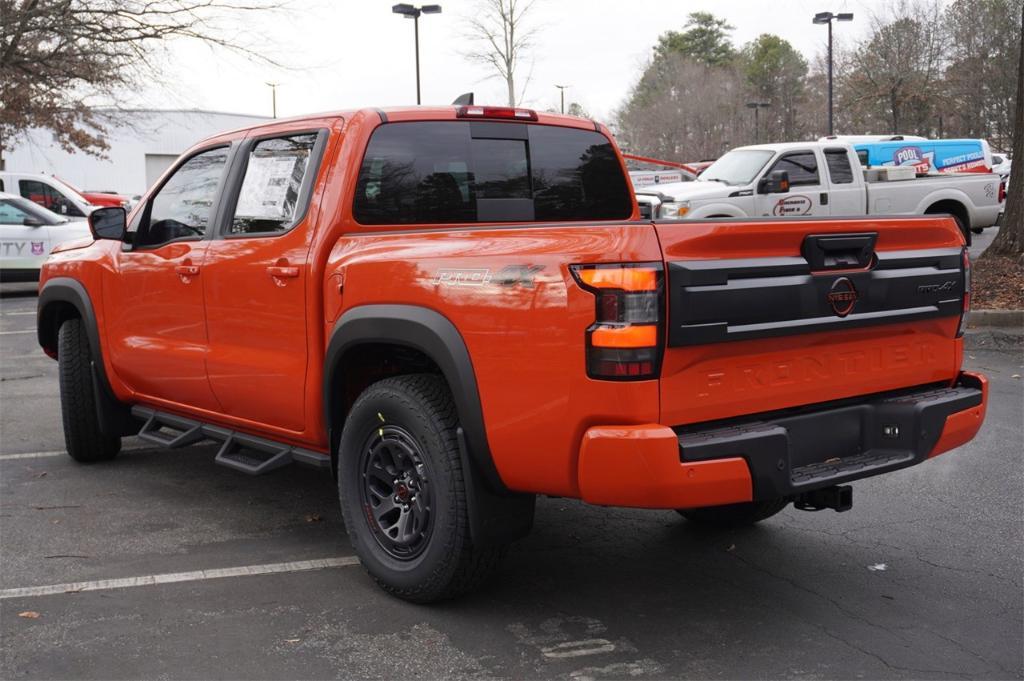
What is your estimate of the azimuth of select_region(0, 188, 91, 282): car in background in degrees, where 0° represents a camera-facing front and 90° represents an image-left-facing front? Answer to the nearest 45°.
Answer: approximately 270°

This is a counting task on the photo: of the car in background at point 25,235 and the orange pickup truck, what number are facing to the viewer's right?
1

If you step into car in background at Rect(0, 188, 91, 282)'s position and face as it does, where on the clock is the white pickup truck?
The white pickup truck is roughly at 1 o'clock from the car in background.

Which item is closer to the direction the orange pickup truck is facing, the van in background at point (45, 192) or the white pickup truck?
the van in background

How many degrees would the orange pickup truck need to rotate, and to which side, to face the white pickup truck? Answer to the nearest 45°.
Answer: approximately 45° to its right

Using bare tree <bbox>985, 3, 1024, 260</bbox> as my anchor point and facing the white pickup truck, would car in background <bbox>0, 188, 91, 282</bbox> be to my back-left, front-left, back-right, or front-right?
front-left

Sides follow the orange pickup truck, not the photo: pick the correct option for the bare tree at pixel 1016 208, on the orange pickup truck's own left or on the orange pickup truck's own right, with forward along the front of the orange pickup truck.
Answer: on the orange pickup truck's own right

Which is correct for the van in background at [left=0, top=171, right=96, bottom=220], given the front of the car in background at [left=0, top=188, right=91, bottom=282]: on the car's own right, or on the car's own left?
on the car's own left

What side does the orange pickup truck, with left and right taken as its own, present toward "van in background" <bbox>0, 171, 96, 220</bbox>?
front

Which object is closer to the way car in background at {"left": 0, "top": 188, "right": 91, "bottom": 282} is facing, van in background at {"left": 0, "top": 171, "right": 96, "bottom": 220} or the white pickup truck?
the white pickup truck

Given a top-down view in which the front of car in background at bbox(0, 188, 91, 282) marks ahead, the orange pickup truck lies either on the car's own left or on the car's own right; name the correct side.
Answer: on the car's own right

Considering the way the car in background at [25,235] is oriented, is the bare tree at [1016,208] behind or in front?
in front

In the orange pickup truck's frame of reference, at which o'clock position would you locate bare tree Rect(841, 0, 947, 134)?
The bare tree is roughly at 2 o'clock from the orange pickup truck.

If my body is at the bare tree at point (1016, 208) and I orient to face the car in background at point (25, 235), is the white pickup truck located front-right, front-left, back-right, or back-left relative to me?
front-right

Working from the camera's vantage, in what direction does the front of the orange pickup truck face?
facing away from the viewer and to the left of the viewer

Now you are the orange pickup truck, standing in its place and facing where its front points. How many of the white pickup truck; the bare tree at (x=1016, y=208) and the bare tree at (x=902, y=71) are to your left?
0
